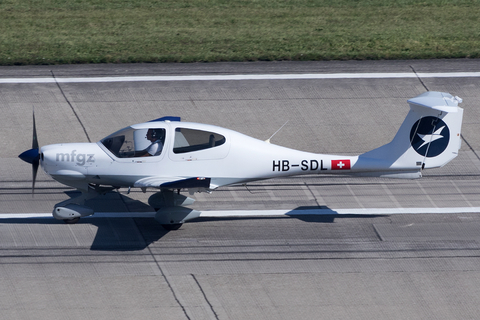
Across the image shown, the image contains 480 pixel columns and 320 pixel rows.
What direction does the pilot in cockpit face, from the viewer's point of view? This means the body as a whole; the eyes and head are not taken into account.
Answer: to the viewer's left

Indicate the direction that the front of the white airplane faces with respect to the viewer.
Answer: facing to the left of the viewer
